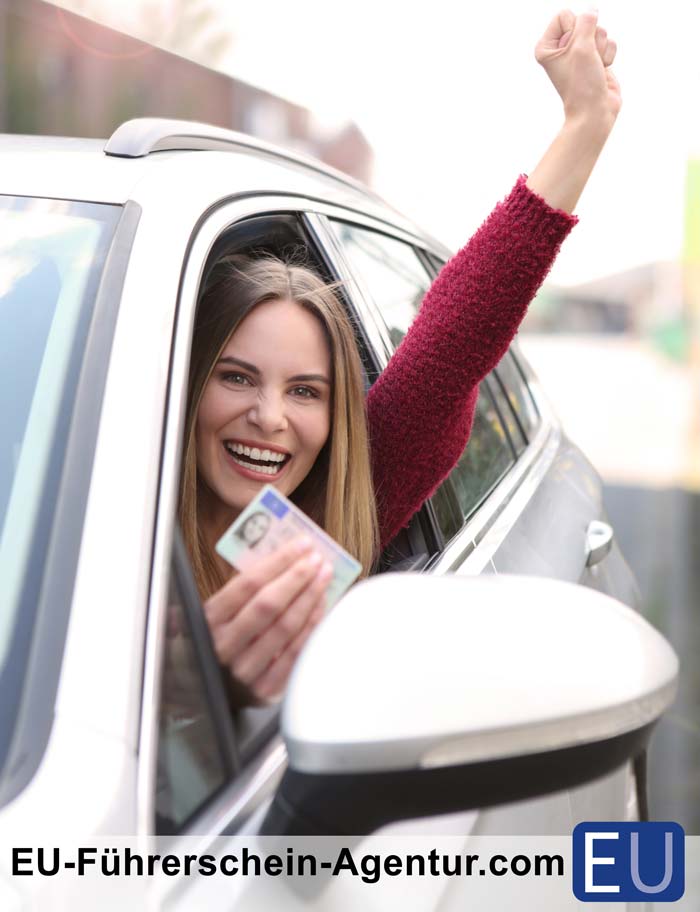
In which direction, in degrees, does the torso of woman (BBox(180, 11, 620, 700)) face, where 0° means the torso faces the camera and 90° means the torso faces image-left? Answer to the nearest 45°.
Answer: approximately 0°

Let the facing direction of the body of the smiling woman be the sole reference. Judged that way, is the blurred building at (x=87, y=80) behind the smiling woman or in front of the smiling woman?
behind

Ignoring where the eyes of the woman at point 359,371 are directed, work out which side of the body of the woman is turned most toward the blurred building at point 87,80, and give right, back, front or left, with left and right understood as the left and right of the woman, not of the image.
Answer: back

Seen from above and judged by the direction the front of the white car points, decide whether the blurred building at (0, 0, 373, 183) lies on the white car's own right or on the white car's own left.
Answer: on the white car's own right

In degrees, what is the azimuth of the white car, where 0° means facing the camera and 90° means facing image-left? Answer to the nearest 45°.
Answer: approximately 45°

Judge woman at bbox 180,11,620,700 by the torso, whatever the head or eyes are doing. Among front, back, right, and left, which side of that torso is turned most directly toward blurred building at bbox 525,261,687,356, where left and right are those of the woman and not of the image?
back
